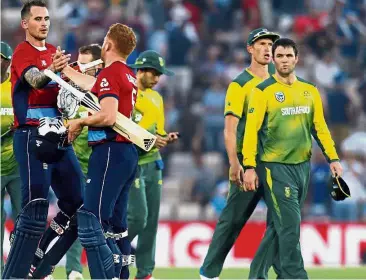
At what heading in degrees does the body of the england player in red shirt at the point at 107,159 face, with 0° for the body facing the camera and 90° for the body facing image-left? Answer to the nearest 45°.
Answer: approximately 135°

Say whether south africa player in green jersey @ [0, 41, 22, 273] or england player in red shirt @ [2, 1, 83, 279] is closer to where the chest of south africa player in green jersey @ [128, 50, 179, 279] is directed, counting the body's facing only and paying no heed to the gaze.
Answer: the england player in red shirt

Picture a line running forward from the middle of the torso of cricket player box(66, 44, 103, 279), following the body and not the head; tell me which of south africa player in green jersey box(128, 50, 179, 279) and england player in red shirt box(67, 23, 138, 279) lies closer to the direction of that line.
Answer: the england player in red shirt

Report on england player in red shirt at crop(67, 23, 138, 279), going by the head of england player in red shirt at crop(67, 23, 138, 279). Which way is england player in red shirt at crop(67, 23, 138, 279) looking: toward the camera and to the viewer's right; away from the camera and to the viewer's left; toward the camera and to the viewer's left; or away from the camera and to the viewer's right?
away from the camera and to the viewer's left
